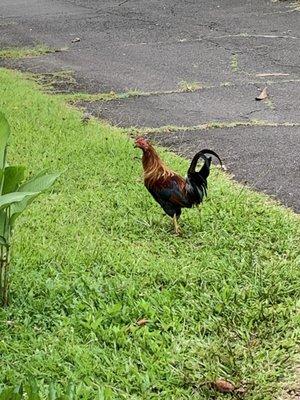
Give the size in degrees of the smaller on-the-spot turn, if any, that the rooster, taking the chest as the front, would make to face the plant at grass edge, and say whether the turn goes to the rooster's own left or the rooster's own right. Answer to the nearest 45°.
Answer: approximately 45° to the rooster's own left

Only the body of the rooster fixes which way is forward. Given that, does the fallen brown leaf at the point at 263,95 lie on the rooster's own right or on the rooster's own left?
on the rooster's own right

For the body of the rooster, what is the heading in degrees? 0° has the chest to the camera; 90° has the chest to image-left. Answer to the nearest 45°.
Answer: approximately 90°

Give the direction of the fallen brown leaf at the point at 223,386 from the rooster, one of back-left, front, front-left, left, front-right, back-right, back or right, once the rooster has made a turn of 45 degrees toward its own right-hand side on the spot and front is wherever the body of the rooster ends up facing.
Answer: back-left

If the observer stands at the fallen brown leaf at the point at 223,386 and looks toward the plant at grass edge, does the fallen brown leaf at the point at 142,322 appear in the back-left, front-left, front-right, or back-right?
front-right

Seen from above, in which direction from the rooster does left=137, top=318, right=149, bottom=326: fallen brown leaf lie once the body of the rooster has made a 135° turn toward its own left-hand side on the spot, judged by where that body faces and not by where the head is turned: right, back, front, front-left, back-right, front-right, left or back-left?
front-right

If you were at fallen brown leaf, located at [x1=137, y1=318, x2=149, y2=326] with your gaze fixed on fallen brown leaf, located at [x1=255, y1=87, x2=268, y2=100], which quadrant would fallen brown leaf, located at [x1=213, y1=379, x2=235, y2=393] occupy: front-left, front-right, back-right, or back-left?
back-right
